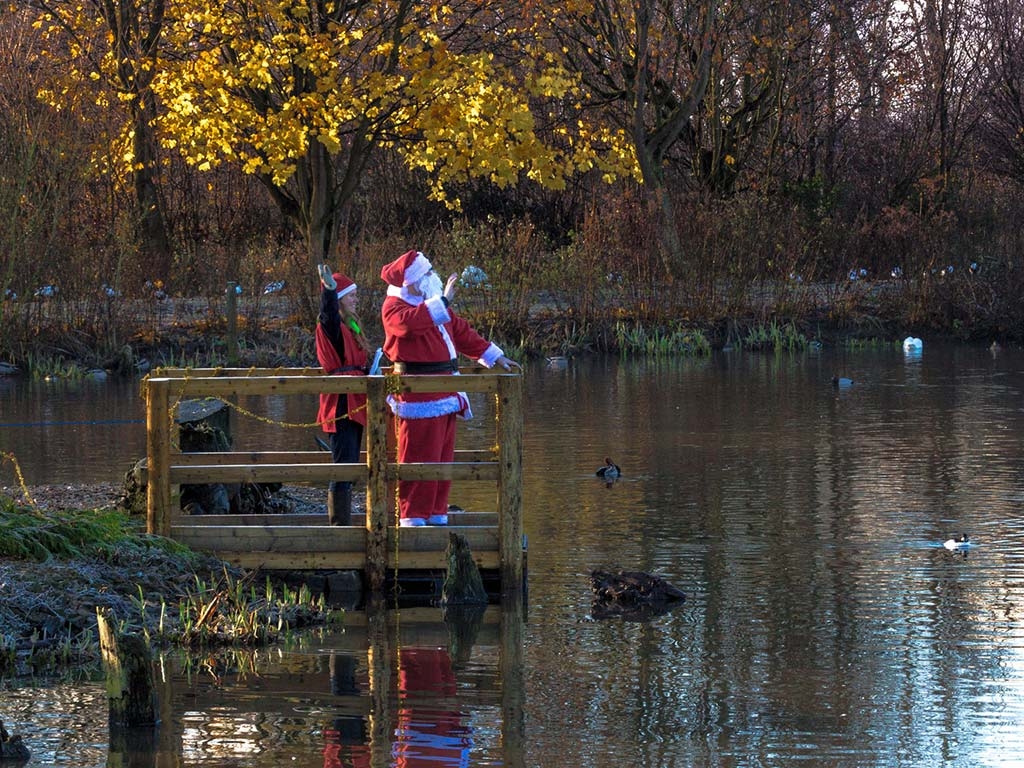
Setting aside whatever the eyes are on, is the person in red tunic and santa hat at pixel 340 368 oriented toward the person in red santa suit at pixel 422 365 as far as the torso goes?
yes

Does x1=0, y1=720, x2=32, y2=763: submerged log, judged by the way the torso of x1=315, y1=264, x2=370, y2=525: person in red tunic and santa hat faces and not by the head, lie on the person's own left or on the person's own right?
on the person's own right

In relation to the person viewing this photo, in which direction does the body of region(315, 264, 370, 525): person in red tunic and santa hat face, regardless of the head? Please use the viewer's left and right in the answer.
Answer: facing to the right of the viewer

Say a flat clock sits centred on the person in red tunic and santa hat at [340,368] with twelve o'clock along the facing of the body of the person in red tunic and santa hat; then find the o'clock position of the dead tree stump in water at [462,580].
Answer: The dead tree stump in water is roughly at 2 o'clock from the person in red tunic and santa hat.

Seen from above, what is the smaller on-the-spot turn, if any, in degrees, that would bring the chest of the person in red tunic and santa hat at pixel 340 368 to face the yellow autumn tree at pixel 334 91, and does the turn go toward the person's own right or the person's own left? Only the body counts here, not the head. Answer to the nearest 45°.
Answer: approximately 90° to the person's own left

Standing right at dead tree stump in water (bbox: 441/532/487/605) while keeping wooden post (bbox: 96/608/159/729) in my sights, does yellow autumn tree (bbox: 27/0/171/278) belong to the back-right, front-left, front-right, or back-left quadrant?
back-right

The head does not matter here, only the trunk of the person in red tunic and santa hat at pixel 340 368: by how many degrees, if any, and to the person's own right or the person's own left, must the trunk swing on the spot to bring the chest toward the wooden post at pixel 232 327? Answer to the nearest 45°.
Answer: approximately 90° to the person's own left

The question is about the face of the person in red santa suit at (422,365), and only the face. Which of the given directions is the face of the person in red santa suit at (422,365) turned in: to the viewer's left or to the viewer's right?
to the viewer's right

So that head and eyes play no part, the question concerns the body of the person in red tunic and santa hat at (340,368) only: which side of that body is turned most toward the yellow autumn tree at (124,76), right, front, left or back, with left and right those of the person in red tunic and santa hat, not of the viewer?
left

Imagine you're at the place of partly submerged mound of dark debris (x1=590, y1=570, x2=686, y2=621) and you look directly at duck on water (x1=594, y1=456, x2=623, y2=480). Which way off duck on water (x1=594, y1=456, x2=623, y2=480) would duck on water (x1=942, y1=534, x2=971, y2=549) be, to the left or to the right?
right
